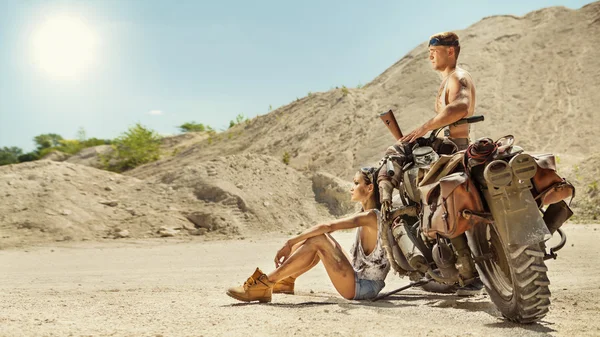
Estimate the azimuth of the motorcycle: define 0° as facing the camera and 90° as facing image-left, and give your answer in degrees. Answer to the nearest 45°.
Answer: approximately 135°

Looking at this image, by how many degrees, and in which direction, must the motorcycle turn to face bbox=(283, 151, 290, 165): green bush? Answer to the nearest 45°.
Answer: approximately 45° to its right

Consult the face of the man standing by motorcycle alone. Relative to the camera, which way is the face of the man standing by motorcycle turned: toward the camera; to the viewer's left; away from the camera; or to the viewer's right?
to the viewer's left

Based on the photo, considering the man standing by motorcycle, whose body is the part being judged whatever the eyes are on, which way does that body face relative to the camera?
to the viewer's left

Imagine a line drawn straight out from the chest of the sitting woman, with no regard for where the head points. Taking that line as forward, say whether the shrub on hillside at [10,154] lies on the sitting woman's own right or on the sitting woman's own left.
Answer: on the sitting woman's own right

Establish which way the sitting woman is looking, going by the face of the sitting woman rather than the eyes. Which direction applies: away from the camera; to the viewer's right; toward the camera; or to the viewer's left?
to the viewer's left

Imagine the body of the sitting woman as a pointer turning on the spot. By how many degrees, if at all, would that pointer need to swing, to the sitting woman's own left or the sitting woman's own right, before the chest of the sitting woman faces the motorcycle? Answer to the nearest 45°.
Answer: approximately 135° to the sitting woman's own left

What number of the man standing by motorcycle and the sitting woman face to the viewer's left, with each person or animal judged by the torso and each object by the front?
2

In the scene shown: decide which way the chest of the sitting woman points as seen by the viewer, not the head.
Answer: to the viewer's left
